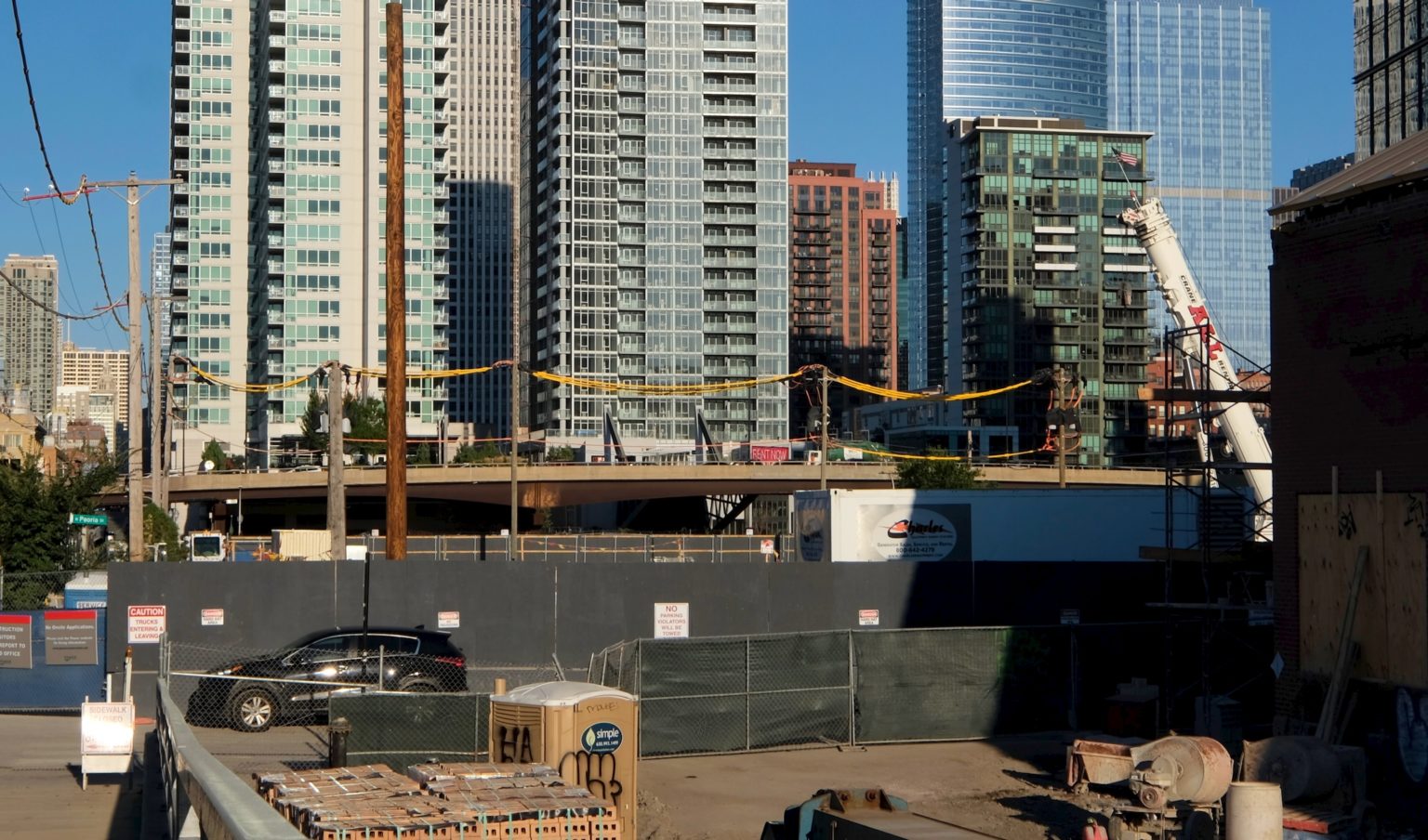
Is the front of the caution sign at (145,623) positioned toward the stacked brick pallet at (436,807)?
yes

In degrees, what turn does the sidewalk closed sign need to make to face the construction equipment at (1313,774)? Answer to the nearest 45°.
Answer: approximately 45° to its left

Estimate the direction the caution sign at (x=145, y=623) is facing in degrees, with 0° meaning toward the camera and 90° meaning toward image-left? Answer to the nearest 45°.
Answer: approximately 0°

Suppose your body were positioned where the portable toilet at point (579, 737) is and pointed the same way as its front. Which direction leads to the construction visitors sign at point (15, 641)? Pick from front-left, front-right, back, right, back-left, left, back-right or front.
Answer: back

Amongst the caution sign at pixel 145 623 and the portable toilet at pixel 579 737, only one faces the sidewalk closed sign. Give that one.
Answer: the caution sign

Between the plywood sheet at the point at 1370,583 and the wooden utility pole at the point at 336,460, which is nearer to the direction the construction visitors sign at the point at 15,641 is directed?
the plywood sheet

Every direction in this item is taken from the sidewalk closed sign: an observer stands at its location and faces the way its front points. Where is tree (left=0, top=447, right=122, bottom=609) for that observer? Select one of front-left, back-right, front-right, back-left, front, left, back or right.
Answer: back

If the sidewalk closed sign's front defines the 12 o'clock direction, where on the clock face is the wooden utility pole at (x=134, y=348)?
The wooden utility pole is roughly at 6 o'clock from the sidewalk closed sign.

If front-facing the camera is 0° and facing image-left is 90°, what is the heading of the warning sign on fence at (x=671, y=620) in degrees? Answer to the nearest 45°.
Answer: approximately 0°

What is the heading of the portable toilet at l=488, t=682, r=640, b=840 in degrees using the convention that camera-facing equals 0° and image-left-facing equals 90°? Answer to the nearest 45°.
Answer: approximately 315°

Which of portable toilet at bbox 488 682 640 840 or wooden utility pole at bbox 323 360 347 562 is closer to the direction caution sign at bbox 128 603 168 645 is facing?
the portable toilet
